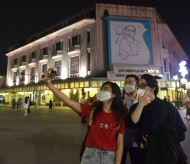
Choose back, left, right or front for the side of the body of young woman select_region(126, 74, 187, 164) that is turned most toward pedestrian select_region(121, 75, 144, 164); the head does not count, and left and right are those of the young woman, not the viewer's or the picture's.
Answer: right

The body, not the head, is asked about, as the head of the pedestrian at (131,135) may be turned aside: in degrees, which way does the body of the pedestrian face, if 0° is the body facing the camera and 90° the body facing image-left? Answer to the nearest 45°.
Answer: approximately 45°

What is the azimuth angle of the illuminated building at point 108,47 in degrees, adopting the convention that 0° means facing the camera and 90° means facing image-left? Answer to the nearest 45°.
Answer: approximately 0°

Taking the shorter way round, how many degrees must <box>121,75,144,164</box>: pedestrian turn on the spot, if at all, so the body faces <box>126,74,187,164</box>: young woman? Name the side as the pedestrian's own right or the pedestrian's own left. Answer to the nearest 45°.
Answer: approximately 90° to the pedestrian's own left

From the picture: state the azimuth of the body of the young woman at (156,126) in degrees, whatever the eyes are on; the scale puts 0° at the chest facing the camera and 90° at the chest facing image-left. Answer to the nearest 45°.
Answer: approximately 45°

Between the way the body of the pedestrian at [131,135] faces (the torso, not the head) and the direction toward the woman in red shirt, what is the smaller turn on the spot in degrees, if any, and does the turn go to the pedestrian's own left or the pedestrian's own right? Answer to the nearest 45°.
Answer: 0° — they already face them

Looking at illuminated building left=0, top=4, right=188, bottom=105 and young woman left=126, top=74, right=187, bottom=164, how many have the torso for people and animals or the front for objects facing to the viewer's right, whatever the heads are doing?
0

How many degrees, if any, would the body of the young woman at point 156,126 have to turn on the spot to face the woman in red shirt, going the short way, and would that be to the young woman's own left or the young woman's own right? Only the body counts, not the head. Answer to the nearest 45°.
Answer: approximately 45° to the young woman's own right

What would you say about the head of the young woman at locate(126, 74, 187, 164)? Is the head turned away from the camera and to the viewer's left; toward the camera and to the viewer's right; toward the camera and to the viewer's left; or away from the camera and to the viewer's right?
toward the camera and to the viewer's left

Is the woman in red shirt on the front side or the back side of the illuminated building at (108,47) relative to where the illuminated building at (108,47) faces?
on the front side

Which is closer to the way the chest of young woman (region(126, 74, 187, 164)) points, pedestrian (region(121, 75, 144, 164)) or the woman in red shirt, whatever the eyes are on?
the woman in red shirt
